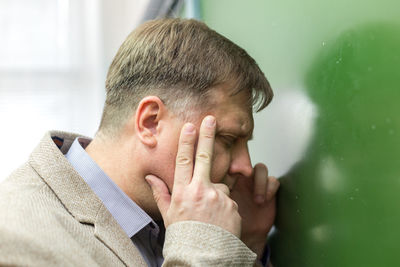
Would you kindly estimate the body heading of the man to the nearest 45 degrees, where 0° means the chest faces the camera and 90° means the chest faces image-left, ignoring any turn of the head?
approximately 270°

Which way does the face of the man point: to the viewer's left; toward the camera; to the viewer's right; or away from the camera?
to the viewer's right
